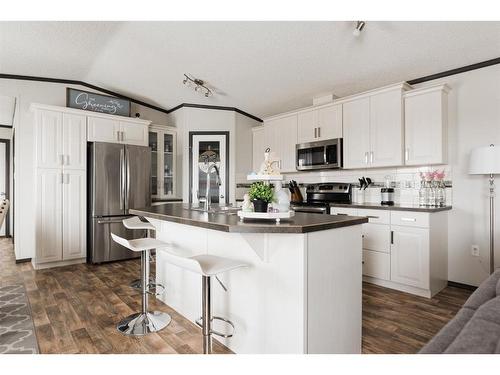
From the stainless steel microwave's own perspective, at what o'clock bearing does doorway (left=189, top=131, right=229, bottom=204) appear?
The doorway is roughly at 2 o'clock from the stainless steel microwave.

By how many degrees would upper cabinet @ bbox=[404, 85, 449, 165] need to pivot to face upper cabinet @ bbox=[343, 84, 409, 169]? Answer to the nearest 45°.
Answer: approximately 45° to its right

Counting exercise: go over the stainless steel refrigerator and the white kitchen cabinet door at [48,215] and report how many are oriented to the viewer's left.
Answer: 0

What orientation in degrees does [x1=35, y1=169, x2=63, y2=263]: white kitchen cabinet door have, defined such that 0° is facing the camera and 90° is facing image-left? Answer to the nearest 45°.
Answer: approximately 0°

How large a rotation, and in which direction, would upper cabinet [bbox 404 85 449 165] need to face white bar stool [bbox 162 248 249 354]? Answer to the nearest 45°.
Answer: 0° — it already faces it

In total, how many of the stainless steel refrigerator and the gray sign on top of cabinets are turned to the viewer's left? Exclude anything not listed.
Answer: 0

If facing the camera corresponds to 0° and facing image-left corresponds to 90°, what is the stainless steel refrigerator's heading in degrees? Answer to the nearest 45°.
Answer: approximately 315°

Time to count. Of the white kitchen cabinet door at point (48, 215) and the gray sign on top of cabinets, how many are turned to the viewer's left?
0
